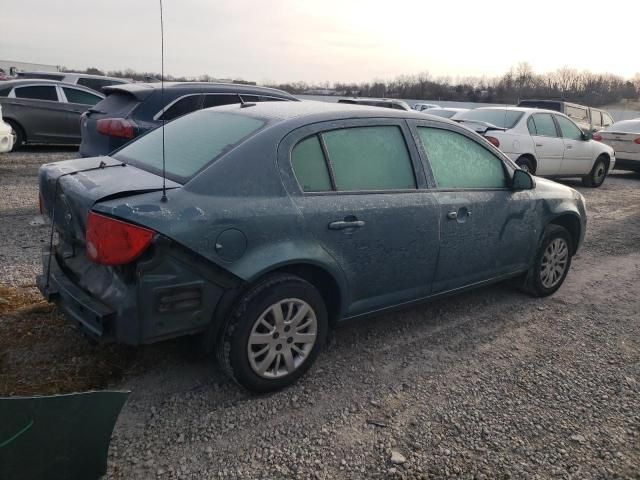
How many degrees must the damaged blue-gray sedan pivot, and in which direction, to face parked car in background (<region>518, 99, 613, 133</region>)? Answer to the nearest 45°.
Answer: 0° — it already faces it

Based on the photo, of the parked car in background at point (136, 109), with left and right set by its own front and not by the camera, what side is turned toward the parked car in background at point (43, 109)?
left

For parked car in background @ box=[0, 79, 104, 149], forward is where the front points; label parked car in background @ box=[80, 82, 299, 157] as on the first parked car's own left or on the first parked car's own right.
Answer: on the first parked car's own right

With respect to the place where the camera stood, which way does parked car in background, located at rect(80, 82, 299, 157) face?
facing away from the viewer and to the right of the viewer

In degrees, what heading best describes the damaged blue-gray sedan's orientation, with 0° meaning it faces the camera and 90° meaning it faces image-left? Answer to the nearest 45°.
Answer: approximately 225°

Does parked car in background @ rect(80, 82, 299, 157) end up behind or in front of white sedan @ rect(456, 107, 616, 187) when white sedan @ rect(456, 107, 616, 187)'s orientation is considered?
behind
